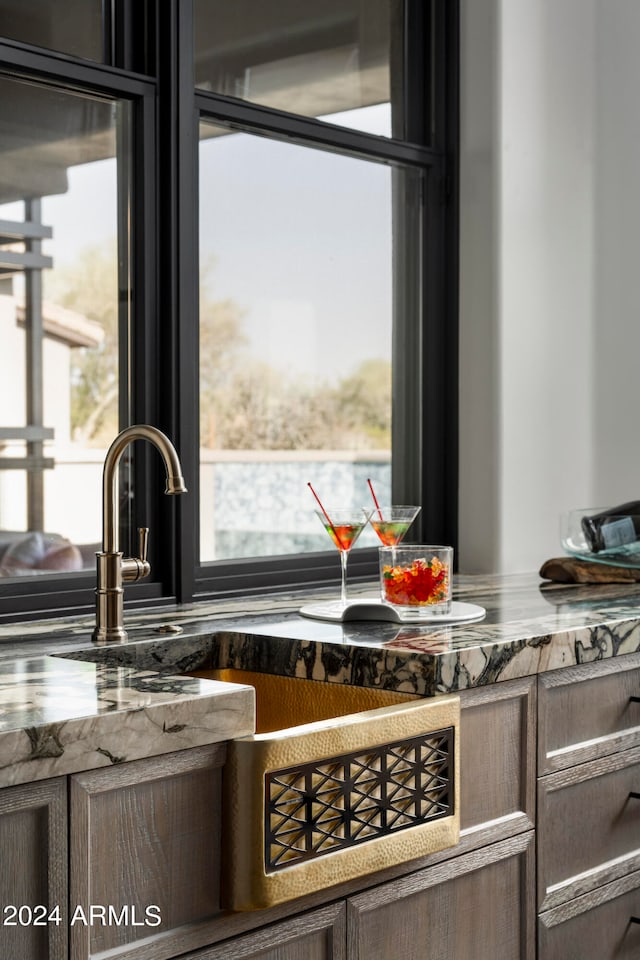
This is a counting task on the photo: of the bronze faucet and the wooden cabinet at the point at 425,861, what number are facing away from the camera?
0

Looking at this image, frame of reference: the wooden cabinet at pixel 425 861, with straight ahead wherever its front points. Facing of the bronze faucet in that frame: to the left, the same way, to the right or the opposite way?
the same way

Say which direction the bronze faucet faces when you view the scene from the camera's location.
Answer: facing the viewer and to the right of the viewer

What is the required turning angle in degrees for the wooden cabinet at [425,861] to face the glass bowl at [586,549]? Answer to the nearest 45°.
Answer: approximately 90° to its left

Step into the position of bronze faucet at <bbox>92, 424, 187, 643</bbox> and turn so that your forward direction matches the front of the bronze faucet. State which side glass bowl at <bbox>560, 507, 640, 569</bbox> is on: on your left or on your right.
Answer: on your left

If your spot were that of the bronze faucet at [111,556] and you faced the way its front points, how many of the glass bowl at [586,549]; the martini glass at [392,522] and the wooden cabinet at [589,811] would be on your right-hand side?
0

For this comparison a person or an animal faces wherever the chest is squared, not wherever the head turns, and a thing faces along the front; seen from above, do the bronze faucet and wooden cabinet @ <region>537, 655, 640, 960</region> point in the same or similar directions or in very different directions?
same or similar directions
